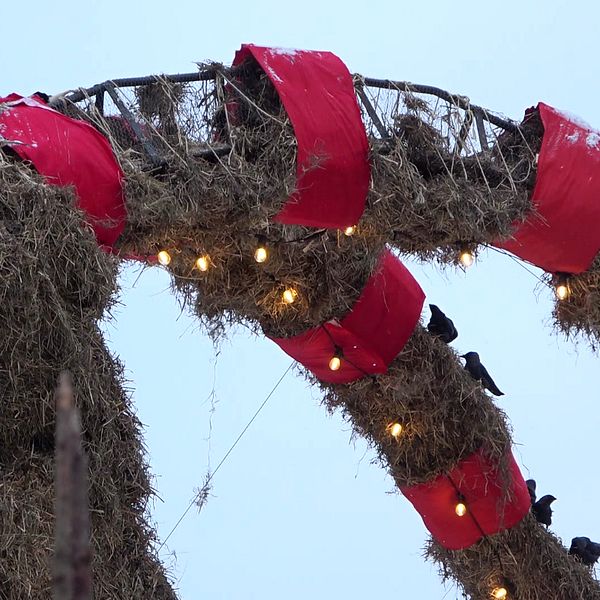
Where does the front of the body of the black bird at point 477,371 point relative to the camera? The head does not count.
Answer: to the viewer's left

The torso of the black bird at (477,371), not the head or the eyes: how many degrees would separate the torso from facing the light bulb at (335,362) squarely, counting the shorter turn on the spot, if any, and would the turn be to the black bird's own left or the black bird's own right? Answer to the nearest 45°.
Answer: approximately 45° to the black bird's own left

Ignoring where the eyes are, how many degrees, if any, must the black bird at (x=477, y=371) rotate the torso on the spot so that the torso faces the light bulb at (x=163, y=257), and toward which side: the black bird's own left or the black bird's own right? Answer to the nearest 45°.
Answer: approximately 45° to the black bird's own left
